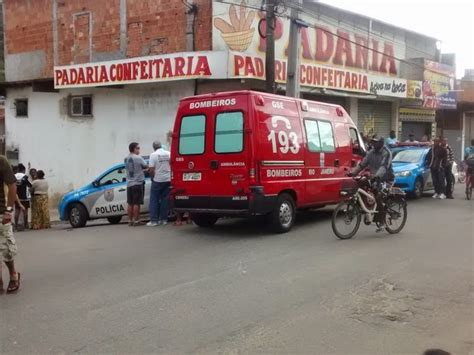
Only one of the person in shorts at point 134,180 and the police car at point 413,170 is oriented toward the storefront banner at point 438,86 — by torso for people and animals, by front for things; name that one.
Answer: the person in shorts

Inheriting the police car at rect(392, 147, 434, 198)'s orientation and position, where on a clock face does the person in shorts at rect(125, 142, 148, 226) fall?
The person in shorts is roughly at 12 o'clock from the police car.

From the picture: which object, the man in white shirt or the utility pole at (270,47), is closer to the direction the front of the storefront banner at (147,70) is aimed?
the man in white shirt

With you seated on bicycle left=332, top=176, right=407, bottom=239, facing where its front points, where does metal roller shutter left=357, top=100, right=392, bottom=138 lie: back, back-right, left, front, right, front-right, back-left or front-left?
back-right

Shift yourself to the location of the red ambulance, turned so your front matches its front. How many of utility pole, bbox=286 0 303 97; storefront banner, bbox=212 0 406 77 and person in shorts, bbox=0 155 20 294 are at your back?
1
